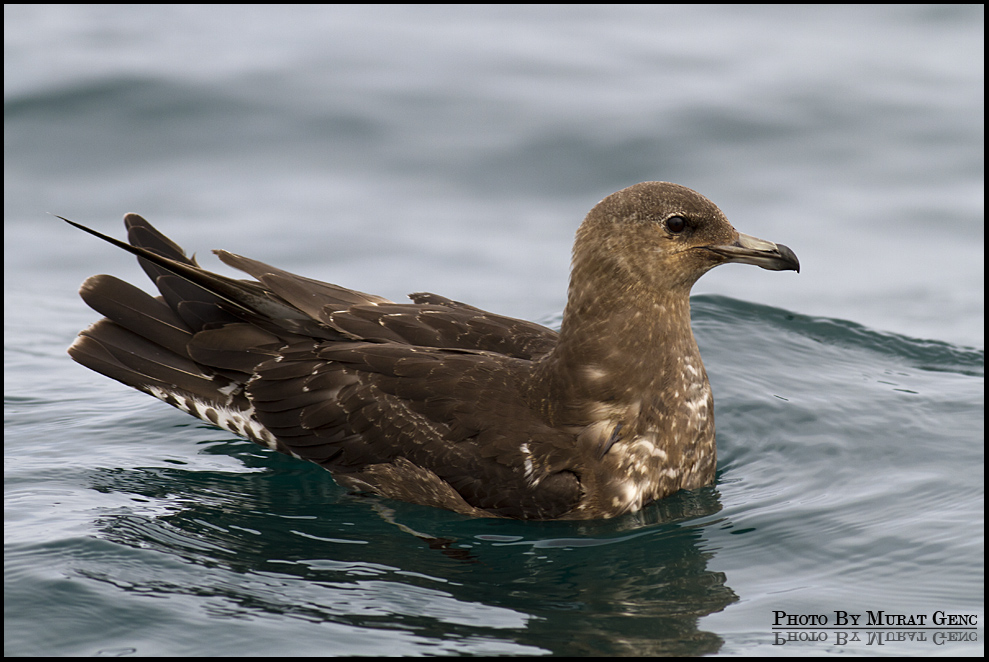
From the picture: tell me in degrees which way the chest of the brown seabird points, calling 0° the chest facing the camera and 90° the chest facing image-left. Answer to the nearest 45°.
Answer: approximately 270°
